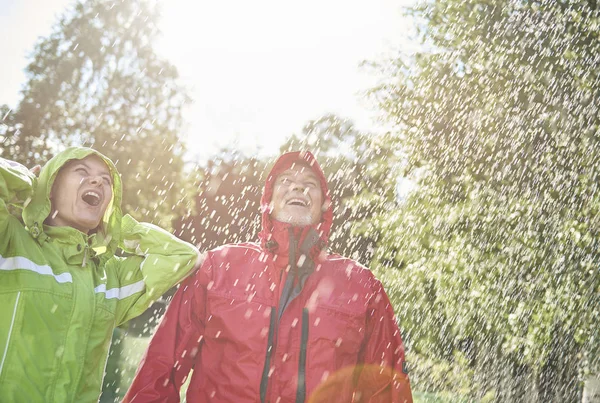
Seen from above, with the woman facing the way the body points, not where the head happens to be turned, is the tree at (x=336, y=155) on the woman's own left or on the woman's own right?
on the woman's own left

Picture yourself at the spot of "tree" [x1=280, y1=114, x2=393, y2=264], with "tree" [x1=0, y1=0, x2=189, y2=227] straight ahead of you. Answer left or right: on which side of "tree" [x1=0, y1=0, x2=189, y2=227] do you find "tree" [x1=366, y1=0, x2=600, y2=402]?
left

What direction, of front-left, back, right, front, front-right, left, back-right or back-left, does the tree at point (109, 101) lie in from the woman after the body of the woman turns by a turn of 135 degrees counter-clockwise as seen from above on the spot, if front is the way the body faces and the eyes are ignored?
front

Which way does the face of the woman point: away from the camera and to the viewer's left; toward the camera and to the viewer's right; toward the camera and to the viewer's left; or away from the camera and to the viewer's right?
toward the camera and to the viewer's right

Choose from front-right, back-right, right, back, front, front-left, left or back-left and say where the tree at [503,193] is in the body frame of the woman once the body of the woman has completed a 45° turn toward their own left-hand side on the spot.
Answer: front-left
